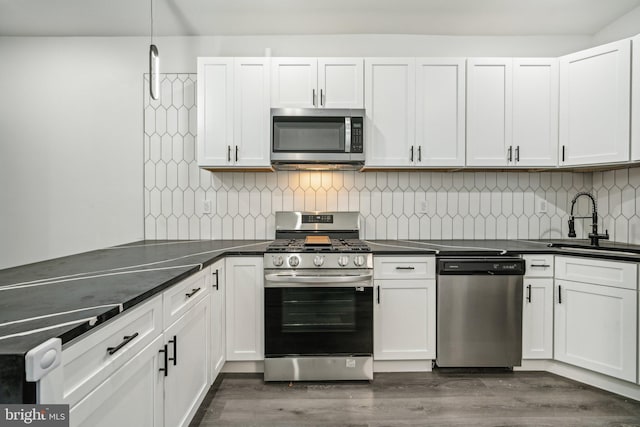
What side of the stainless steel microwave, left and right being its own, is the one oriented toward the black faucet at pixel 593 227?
left

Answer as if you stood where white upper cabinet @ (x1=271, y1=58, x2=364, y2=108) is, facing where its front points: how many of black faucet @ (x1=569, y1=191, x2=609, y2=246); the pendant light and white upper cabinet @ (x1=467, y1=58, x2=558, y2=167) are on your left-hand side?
2

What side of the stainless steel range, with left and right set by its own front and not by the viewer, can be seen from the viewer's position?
front

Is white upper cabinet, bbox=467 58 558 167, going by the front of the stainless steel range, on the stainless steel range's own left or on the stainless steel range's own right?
on the stainless steel range's own left

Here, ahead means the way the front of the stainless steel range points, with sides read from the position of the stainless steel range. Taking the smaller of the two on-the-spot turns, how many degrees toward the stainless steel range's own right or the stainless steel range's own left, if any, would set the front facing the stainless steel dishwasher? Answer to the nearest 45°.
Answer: approximately 90° to the stainless steel range's own left

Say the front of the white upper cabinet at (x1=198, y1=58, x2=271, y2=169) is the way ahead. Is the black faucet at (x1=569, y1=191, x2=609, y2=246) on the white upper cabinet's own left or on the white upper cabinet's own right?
on the white upper cabinet's own left

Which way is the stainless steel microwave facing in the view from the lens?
facing the viewer

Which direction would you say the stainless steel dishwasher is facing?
toward the camera
